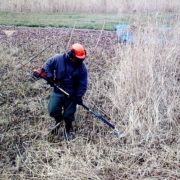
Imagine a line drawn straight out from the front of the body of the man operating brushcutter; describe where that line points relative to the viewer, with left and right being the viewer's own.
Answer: facing the viewer and to the right of the viewer
